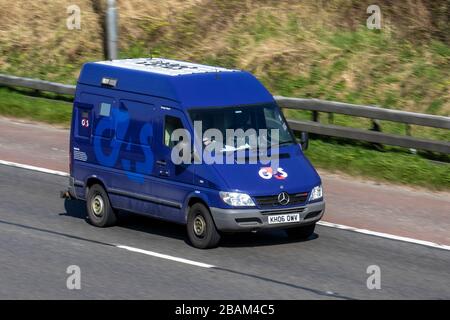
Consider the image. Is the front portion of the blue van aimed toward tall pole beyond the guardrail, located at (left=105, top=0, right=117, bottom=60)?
no

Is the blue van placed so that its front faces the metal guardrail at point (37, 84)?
no

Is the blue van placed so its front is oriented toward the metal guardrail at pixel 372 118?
no

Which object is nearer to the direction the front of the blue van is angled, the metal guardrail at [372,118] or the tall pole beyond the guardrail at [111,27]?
the metal guardrail

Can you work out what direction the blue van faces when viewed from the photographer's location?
facing the viewer and to the right of the viewer
